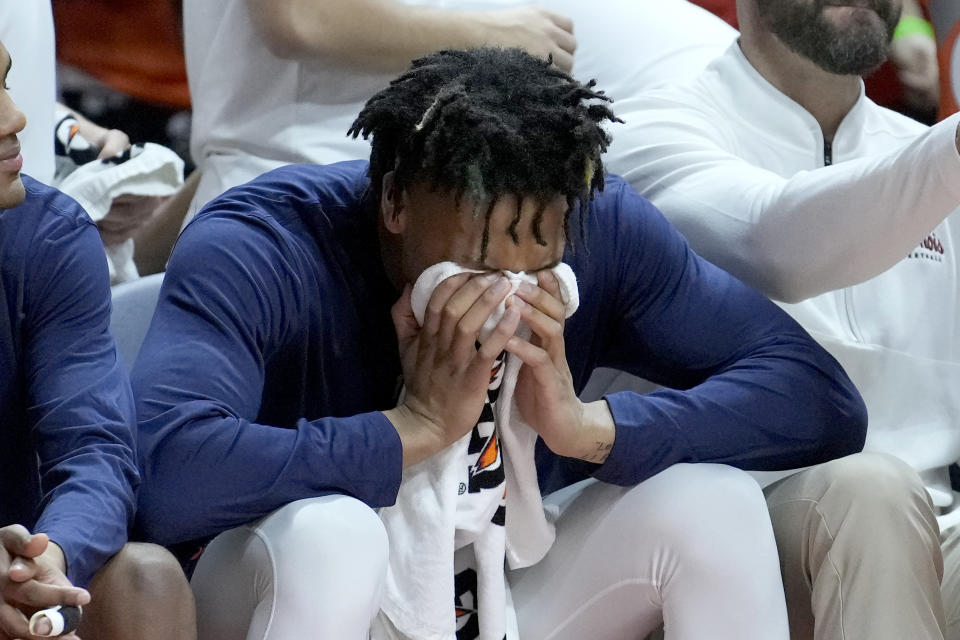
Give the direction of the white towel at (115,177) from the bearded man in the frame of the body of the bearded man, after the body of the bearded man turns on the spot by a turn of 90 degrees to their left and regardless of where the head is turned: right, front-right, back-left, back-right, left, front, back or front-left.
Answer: back-left

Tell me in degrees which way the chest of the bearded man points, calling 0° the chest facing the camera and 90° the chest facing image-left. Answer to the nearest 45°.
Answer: approximately 315°
